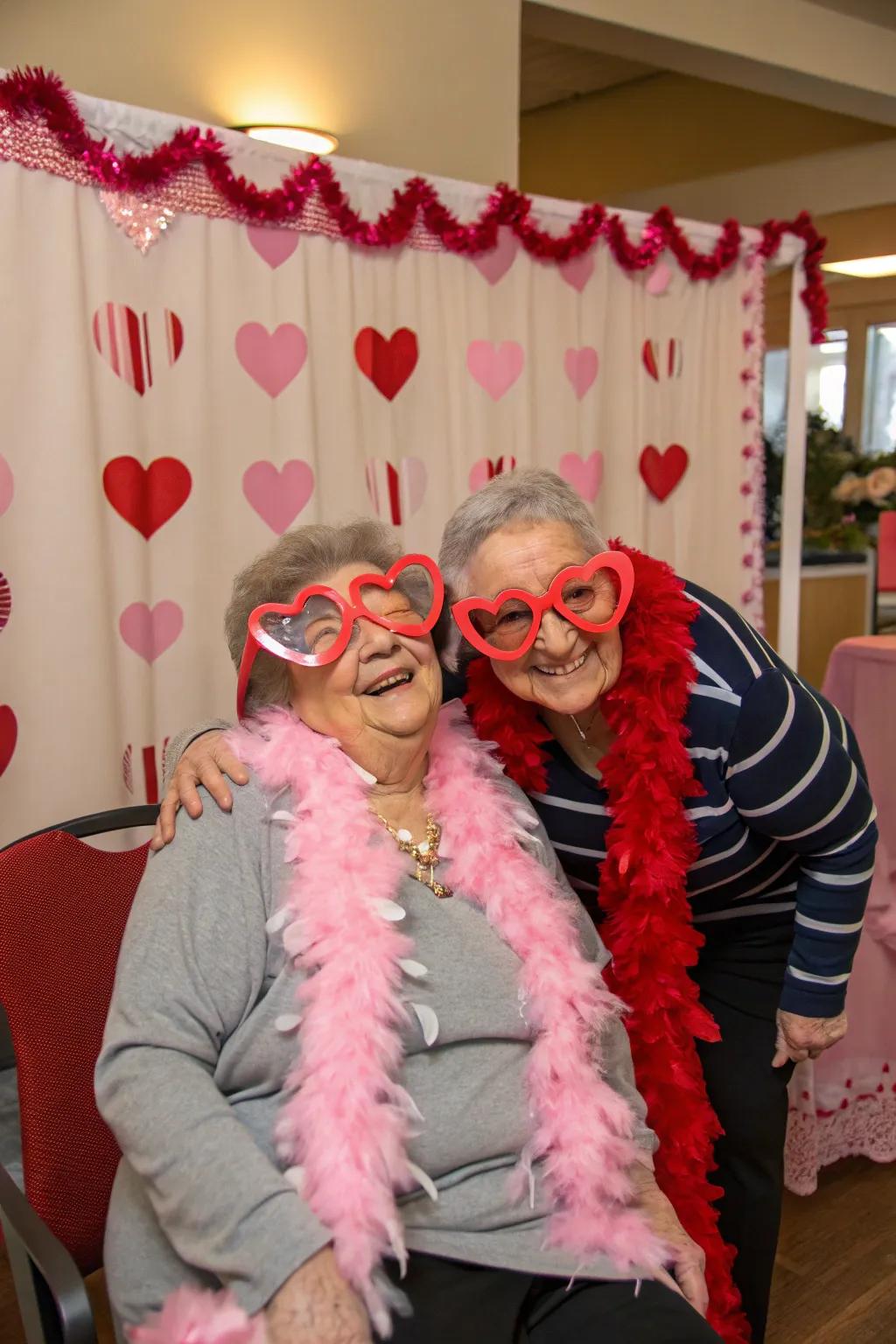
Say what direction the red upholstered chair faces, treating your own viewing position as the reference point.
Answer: facing the viewer and to the right of the viewer

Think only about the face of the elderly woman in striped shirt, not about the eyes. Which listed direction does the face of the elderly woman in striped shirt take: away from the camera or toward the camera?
toward the camera

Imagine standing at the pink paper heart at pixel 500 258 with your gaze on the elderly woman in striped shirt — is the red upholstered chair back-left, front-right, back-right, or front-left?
front-right

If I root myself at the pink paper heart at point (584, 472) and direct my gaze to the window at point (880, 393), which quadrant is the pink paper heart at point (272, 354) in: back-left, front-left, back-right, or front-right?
back-left

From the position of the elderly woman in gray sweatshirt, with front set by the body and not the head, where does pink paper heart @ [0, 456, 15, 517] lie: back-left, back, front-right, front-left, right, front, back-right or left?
back

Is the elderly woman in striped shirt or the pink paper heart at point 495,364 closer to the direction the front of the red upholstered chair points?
the elderly woman in striped shirt

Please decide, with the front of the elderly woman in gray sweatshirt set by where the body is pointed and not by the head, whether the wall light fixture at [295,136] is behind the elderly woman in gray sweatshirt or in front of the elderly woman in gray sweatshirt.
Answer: behind

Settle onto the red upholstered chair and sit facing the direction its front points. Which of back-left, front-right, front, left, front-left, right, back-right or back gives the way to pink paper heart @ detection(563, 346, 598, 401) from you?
left

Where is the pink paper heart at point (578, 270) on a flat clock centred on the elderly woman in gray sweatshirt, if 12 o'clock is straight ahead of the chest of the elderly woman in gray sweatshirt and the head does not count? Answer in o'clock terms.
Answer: The pink paper heart is roughly at 8 o'clock from the elderly woman in gray sweatshirt.

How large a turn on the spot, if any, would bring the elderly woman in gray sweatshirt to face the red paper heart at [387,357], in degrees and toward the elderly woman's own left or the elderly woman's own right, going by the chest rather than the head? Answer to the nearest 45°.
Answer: approximately 135° to the elderly woman's own left

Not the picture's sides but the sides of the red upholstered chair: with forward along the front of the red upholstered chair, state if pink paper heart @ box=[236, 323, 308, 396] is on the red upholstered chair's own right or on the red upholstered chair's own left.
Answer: on the red upholstered chair's own left

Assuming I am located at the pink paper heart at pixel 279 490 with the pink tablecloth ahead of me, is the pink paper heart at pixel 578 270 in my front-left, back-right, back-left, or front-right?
front-left

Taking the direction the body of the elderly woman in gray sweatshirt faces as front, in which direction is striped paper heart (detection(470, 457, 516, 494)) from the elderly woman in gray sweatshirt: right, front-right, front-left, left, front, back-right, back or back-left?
back-left
